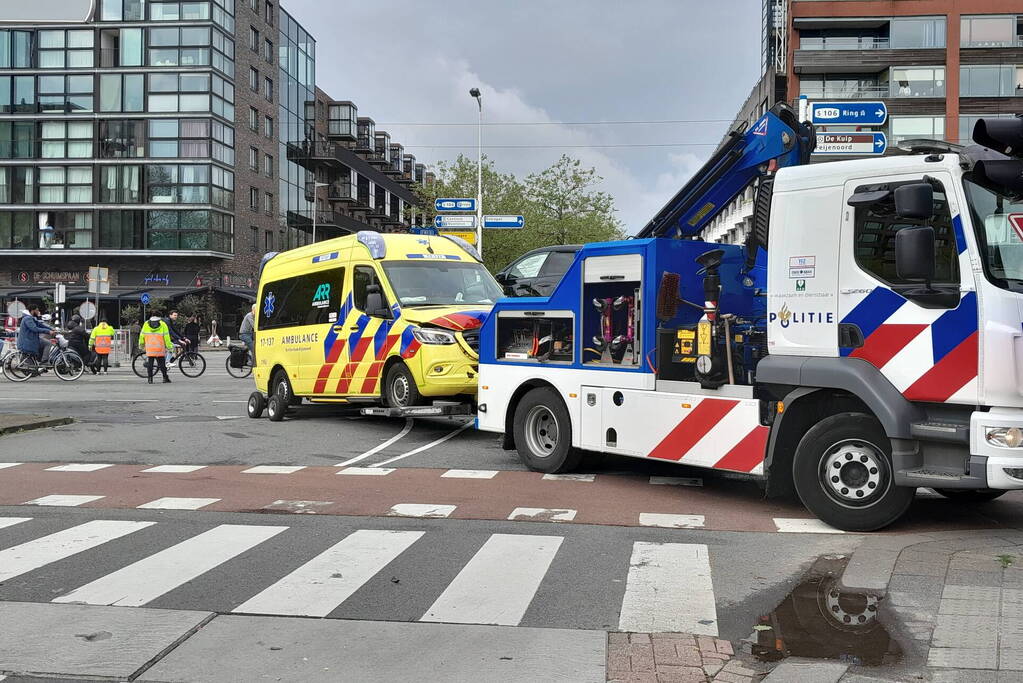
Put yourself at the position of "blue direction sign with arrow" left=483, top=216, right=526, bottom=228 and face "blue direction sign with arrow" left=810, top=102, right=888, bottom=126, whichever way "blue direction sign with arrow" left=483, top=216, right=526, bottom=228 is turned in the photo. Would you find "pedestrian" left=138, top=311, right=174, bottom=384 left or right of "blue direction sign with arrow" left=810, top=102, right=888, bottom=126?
right

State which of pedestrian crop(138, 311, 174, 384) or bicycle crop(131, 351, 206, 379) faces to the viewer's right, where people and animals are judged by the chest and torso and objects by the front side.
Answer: the bicycle

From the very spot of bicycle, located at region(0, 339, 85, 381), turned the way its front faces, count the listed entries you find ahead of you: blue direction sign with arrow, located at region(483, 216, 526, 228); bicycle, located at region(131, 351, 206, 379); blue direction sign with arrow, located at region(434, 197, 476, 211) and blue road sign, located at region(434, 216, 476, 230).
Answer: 4

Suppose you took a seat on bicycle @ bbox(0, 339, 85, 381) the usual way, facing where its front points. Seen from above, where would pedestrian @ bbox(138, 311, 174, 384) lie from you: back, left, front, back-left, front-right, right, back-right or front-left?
front-right

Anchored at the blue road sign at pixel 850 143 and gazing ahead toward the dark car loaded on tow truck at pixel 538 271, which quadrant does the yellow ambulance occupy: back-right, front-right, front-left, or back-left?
front-left

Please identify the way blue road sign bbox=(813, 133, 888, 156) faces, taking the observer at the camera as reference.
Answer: facing the viewer

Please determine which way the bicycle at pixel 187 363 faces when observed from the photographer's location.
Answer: facing to the right of the viewer

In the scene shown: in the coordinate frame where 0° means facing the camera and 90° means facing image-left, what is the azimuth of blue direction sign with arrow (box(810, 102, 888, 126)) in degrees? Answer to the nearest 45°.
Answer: approximately 0°

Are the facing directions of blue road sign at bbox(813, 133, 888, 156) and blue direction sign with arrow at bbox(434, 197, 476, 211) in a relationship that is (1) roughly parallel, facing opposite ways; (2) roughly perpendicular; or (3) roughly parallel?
roughly parallel

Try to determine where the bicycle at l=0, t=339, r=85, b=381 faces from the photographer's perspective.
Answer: facing to the right of the viewer

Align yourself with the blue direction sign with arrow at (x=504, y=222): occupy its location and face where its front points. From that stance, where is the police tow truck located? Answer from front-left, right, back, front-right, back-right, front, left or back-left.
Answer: front

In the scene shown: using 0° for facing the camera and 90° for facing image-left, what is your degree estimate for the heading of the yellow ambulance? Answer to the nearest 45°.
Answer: approximately 315°

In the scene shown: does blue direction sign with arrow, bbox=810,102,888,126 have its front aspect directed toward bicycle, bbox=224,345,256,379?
no
